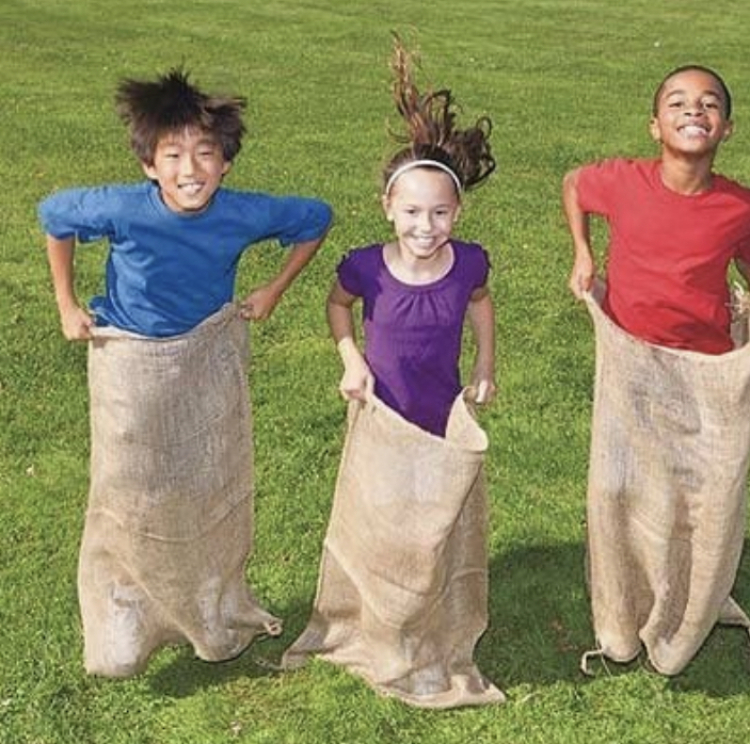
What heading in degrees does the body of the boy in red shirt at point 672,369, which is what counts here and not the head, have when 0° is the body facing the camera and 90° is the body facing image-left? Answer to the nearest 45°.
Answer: approximately 0°
